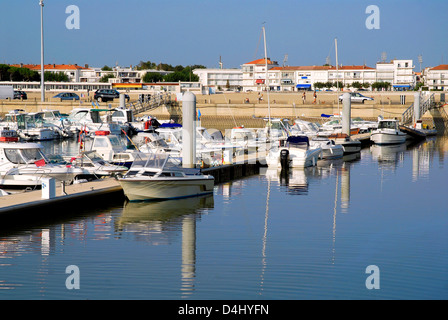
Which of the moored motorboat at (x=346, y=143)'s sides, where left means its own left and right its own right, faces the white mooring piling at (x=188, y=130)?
left

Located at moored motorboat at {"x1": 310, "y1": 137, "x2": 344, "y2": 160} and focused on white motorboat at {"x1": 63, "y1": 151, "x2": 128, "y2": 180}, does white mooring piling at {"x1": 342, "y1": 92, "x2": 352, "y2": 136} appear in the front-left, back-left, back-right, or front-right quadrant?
back-right

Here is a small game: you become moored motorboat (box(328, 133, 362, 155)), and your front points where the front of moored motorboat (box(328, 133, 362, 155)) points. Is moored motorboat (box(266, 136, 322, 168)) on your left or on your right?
on your left
